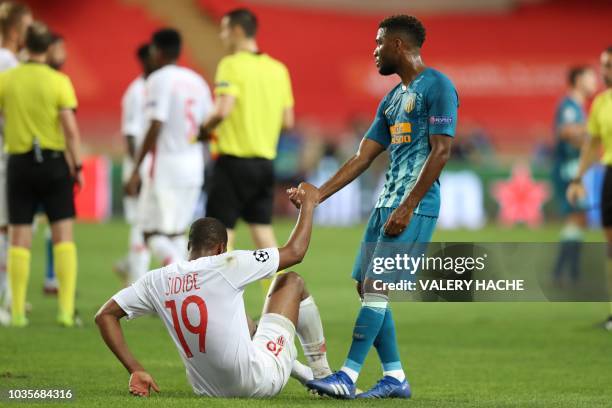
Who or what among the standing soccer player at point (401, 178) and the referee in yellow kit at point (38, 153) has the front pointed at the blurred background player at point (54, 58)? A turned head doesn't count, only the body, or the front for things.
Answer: the referee in yellow kit

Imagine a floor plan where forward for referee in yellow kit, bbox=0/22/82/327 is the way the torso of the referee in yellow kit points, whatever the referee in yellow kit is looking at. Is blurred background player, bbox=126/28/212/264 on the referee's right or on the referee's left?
on the referee's right

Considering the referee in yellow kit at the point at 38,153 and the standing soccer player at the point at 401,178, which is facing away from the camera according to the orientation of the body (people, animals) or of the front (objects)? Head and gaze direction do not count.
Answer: the referee in yellow kit

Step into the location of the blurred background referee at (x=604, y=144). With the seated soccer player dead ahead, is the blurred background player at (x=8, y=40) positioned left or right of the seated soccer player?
right

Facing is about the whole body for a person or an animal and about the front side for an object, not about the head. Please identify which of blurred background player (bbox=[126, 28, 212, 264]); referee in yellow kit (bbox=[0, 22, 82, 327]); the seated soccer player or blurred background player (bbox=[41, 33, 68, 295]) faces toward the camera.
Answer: blurred background player (bbox=[41, 33, 68, 295])

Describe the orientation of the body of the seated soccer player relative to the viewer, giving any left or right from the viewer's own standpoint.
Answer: facing away from the viewer and to the right of the viewer

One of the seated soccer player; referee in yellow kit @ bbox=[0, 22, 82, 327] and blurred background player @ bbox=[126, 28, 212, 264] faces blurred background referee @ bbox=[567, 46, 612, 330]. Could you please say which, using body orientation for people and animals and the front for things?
the seated soccer player

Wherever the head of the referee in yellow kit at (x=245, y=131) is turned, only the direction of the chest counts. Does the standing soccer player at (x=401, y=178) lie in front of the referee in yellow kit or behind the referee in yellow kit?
behind

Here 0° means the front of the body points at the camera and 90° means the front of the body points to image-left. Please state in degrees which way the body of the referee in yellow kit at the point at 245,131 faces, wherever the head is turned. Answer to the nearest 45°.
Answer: approximately 135°

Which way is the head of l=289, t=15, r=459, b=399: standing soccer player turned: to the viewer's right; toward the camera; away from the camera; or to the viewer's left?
to the viewer's left

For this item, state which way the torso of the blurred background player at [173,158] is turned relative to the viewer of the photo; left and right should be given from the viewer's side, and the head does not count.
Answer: facing away from the viewer and to the left of the viewer

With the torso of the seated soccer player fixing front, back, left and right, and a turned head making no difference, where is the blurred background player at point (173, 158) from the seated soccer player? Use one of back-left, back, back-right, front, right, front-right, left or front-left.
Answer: front-left

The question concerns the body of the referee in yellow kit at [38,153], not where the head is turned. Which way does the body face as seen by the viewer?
away from the camera
